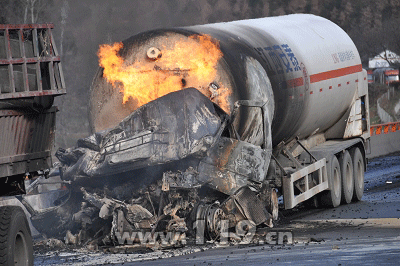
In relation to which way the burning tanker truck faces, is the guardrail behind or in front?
behind

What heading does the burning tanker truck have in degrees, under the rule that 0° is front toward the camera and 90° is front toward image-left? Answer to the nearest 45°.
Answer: approximately 45°
